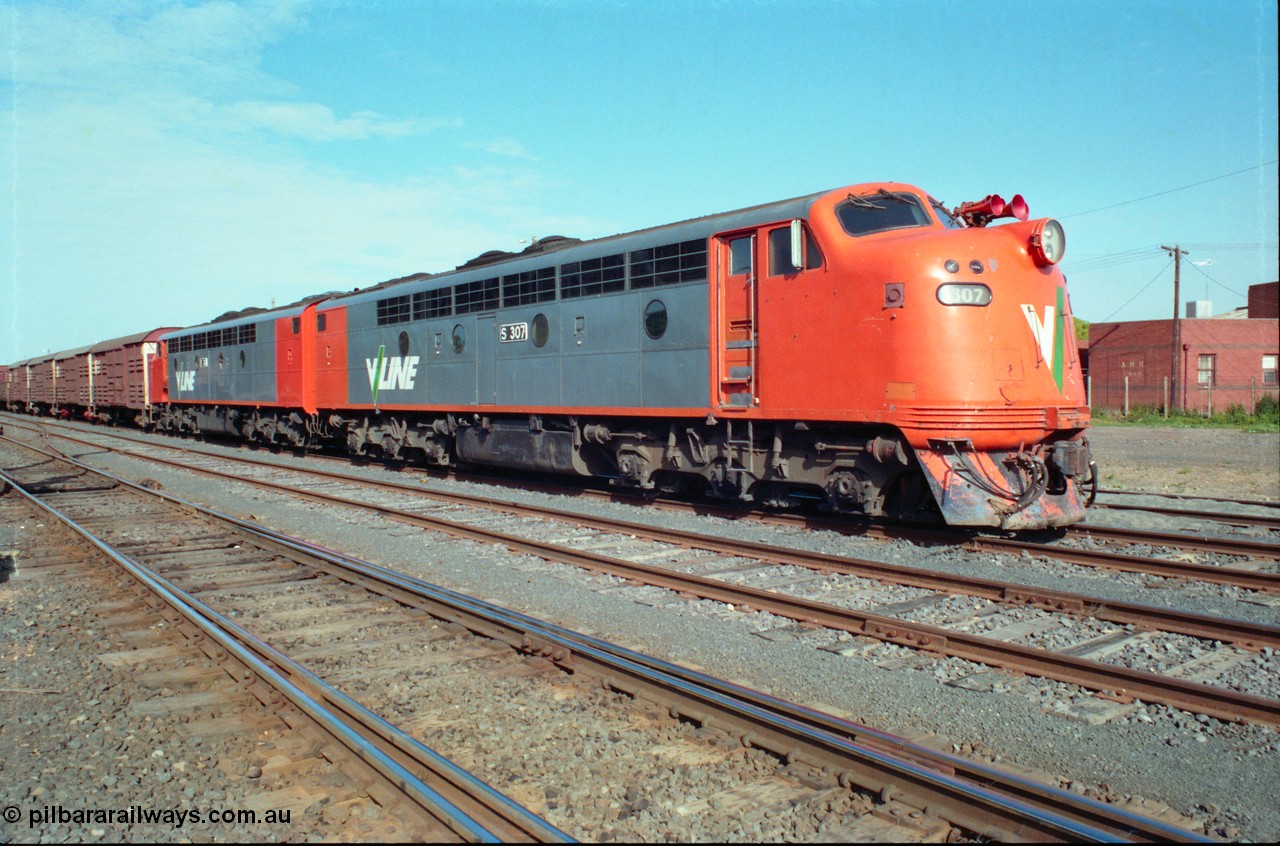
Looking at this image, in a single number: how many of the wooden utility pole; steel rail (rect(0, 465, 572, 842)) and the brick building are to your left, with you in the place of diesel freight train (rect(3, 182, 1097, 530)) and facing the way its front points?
2

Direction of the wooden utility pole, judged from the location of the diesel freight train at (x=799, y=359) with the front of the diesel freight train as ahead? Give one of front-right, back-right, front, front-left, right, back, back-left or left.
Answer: left

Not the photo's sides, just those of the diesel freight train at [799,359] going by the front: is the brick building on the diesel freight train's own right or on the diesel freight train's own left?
on the diesel freight train's own left

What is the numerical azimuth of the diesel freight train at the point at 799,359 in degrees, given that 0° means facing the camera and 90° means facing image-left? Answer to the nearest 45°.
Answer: approximately 315°

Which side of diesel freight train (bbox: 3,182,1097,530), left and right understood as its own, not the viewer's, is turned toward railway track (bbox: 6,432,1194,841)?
right

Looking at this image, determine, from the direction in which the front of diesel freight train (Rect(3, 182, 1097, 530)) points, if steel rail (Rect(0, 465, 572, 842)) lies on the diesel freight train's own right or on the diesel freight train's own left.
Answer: on the diesel freight train's own right
